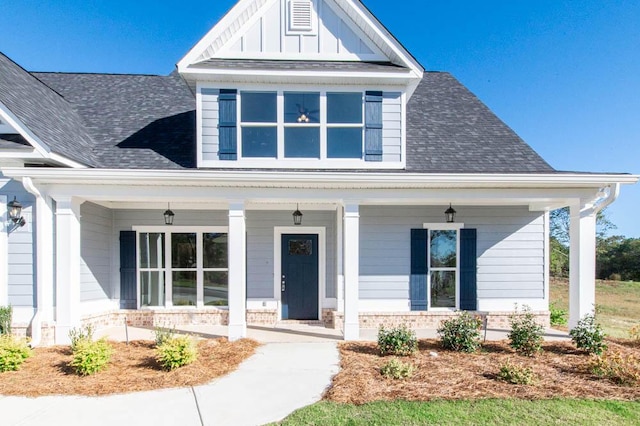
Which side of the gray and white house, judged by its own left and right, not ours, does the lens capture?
front
